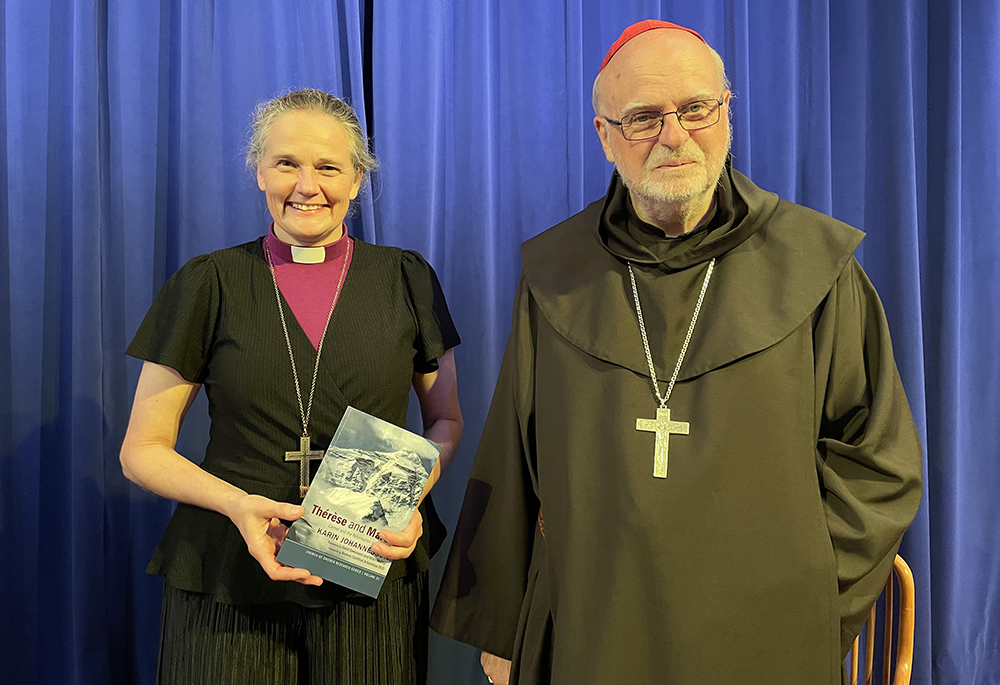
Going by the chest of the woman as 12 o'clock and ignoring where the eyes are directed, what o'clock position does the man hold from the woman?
The man is roughly at 10 o'clock from the woman.

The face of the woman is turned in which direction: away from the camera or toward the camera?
toward the camera

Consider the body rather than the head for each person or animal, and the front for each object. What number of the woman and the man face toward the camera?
2

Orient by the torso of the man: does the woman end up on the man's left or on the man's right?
on the man's right

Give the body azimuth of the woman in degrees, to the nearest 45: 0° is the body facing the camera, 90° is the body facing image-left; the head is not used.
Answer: approximately 0°

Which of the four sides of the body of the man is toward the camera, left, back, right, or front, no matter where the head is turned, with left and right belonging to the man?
front
